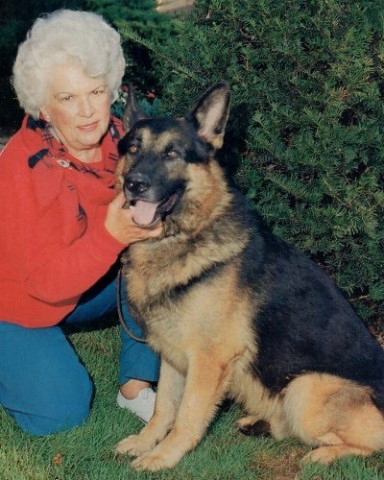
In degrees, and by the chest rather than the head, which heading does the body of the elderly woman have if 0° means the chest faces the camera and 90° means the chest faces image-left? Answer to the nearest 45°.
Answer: approximately 315°

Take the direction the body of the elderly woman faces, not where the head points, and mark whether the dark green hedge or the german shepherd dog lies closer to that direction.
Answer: the german shepherd dog

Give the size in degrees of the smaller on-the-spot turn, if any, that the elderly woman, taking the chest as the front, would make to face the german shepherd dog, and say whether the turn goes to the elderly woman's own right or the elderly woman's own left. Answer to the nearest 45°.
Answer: approximately 45° to the elderly woman's own left

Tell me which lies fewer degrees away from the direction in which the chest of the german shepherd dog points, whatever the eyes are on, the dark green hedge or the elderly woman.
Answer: the elderly woman

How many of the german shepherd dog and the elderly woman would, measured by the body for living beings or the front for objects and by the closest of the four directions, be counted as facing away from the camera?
0

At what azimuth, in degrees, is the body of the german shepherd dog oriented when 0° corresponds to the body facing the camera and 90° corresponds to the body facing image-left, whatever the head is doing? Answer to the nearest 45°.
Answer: approximately 45°

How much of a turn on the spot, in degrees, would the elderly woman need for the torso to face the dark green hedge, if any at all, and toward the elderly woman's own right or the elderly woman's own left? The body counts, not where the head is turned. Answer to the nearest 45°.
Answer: approximately 90° to the elderly woman's own left

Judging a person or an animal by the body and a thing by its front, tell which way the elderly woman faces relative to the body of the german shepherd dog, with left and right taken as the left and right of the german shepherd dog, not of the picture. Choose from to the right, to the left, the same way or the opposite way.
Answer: to the left

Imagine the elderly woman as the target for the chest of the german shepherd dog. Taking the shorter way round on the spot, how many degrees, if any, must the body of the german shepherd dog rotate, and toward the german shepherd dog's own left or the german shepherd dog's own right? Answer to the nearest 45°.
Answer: approximately 45° to the german shepherd dog's own right
